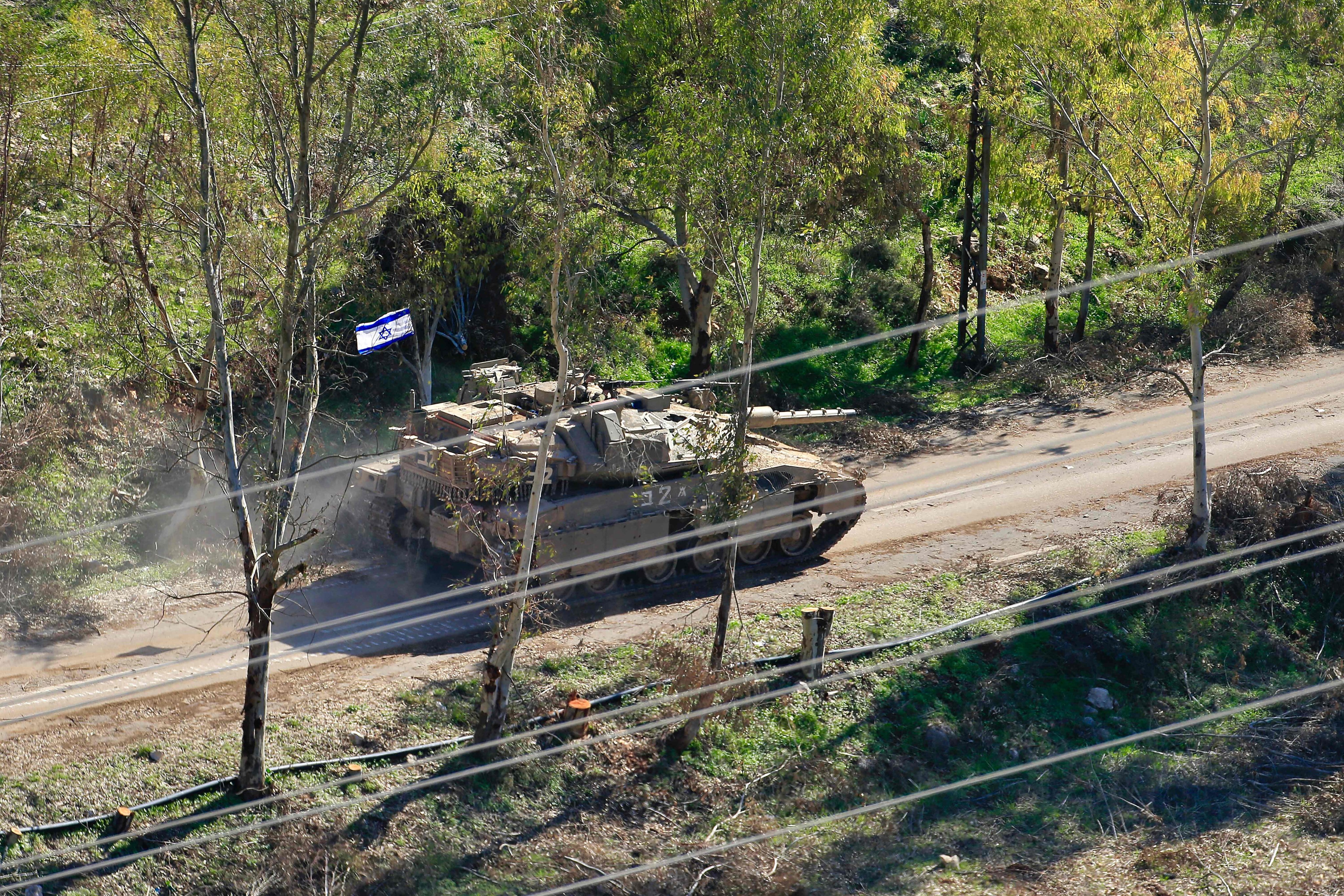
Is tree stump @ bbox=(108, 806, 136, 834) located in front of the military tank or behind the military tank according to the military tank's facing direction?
behind

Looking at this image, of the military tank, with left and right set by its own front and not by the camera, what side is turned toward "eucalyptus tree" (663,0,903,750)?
right

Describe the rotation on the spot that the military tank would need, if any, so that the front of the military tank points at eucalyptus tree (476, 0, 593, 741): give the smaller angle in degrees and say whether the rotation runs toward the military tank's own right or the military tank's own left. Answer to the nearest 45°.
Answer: approximately 135° to the military tank's own right

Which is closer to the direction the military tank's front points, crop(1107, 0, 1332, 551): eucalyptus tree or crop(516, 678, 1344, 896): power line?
the eucalyptus tree

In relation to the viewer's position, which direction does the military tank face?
facing away from the viewer and to the right of the viewer

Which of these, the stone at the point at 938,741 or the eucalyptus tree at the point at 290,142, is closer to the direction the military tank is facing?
the stone

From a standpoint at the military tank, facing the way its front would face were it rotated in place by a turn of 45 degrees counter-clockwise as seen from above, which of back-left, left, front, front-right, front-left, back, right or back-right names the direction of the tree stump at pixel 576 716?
back

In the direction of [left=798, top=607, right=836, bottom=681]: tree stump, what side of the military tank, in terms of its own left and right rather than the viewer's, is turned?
right

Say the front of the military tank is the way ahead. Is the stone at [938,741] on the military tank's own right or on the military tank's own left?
on the military tank's own right

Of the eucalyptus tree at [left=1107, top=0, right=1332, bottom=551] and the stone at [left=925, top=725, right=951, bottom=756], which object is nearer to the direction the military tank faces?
the eucalyptus tree

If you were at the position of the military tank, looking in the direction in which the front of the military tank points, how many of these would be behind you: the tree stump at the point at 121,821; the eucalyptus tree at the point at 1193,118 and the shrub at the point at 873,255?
1

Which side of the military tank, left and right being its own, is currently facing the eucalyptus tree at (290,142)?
back
